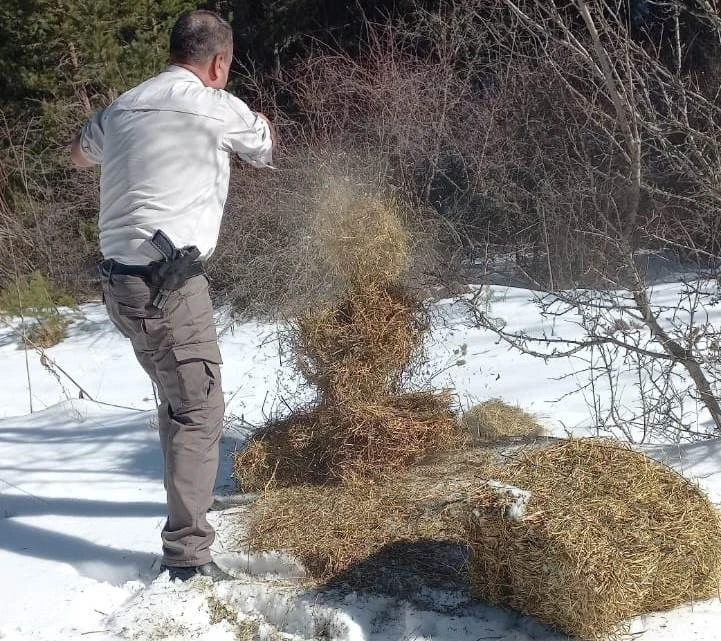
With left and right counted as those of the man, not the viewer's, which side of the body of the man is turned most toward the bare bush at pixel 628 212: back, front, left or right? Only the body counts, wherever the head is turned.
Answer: front

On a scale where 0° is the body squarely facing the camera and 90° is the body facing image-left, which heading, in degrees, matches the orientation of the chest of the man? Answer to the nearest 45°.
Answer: approximately 225°

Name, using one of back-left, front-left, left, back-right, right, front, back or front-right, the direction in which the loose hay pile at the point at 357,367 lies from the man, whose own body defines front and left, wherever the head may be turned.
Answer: front

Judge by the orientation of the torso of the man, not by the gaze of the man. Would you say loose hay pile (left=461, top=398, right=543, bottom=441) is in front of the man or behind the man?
in front

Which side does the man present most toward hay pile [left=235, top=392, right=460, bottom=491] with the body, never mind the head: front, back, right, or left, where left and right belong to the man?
front

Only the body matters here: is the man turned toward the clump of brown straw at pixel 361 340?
yes

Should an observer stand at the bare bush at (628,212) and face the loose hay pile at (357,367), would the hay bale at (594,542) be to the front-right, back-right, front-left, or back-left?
front-left

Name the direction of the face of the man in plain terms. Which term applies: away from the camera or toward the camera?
away from the camera

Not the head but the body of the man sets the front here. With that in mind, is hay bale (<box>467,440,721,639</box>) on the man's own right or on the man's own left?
on the man's own right

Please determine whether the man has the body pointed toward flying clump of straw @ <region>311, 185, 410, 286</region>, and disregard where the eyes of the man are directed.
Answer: yes
